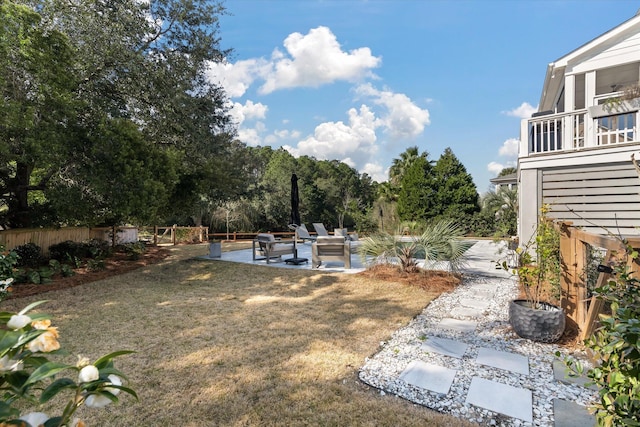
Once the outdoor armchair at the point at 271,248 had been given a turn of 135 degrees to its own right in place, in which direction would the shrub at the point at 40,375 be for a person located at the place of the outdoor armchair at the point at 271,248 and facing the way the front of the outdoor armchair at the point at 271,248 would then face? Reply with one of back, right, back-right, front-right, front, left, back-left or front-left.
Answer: front

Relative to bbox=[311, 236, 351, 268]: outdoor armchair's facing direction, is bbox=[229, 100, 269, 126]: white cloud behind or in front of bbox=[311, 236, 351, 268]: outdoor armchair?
in front

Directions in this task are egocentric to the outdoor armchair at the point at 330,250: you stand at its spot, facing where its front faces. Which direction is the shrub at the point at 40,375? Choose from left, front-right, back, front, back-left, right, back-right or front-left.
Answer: back

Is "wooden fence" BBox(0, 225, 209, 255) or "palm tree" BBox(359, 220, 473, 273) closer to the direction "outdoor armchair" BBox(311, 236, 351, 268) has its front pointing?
the wooden fence

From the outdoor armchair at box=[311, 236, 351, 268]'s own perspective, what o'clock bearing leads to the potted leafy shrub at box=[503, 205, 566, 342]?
The potted leafy shrub is roughly at 5 o'clock from the outdoor armchair.

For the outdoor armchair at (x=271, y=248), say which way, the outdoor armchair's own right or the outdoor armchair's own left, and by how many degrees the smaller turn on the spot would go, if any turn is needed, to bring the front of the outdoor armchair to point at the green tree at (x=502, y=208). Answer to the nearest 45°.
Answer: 0° — it already faces it

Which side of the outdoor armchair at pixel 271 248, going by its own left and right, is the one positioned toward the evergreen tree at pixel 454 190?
front

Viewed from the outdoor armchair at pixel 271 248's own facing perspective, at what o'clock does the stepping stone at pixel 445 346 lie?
The stepping stone is roughly at 4 o'clock from the outdoor armchair.

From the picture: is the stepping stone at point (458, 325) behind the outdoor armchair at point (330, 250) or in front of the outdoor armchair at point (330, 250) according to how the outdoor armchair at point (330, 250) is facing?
behind

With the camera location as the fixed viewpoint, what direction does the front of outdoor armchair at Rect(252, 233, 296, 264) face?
facing away from the viewer and to the right of the viewer

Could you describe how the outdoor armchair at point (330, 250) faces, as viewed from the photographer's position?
facing away from the viewer

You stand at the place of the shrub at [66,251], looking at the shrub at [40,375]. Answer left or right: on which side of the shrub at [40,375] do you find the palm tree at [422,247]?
left
